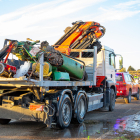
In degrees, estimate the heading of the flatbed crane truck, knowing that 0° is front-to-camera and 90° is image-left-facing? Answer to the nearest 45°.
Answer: approximately 225°
